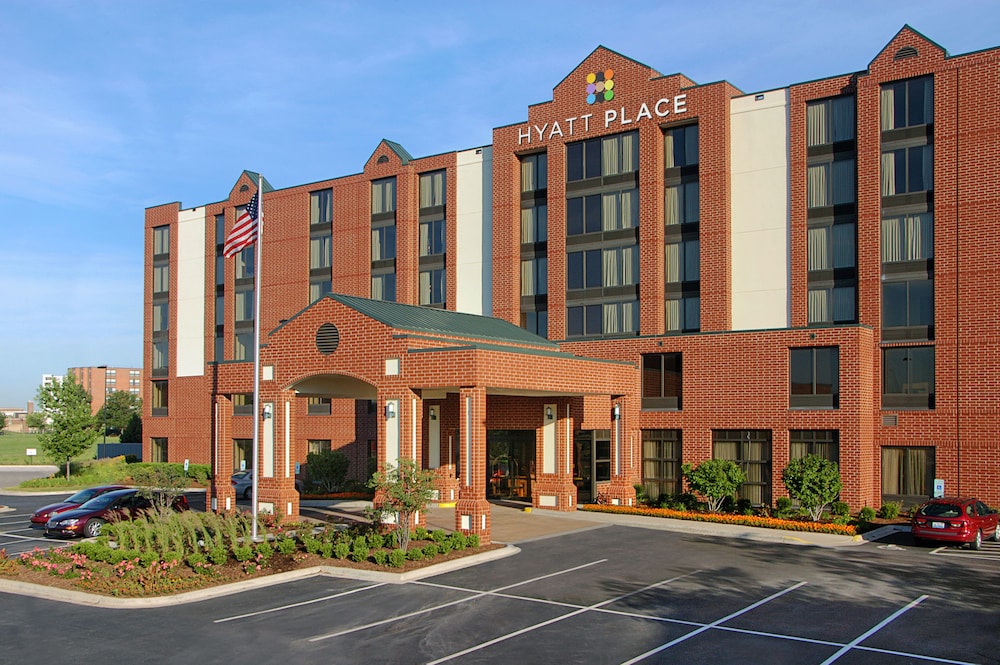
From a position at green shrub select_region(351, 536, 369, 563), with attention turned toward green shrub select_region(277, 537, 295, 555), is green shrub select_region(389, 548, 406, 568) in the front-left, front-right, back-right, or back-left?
back-left

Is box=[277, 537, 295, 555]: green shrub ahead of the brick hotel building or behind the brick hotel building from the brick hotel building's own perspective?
ahead

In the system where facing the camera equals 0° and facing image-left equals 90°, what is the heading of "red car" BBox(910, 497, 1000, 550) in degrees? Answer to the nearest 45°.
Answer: approximately 225°

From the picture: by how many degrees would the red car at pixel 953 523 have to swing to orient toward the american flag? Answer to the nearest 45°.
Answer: approximately 135° to its left

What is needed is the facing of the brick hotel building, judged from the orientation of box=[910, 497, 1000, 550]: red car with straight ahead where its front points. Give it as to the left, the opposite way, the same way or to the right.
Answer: the opposite way

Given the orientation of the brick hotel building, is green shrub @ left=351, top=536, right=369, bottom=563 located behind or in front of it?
in front

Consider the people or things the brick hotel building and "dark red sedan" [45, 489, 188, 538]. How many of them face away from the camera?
0

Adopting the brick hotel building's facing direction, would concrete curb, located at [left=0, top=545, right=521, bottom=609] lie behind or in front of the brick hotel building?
in front

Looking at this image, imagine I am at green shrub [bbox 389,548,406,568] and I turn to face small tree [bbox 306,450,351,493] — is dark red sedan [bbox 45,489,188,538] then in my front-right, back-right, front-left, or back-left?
front-left

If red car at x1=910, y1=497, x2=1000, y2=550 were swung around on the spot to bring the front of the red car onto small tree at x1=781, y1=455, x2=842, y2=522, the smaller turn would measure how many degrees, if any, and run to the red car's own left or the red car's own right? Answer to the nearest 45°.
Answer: approximately 90° to the red car's own left

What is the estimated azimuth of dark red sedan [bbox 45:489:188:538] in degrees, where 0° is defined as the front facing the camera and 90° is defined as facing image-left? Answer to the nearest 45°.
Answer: approximately 45°
